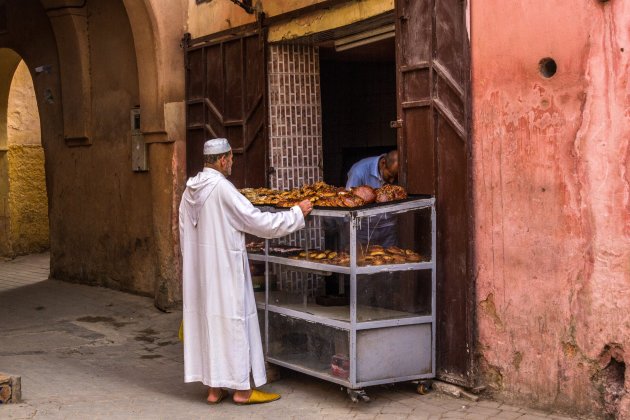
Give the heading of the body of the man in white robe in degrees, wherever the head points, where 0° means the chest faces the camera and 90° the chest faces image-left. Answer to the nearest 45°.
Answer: approximately 225°

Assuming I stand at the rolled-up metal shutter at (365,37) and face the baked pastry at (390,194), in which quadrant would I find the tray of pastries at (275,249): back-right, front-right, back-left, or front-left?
front-right

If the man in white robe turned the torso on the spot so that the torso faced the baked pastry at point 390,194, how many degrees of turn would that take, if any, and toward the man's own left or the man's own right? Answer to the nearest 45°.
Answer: approximately 45° to the man's own right

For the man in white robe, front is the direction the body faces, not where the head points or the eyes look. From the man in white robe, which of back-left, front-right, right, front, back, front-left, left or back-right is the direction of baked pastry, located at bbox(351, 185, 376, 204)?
front-right

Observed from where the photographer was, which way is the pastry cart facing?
facing the viewer and to the left of the viewer

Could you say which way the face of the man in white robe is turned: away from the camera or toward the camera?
away from the camera

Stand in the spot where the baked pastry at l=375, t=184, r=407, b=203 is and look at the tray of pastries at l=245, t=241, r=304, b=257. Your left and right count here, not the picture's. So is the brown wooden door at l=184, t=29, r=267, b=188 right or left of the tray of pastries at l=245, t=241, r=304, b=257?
right

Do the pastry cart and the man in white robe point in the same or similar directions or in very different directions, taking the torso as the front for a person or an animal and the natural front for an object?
very different directions

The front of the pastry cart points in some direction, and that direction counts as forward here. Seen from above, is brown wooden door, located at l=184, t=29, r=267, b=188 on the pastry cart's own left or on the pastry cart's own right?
on the pastry cart's own right
